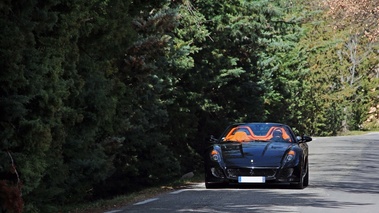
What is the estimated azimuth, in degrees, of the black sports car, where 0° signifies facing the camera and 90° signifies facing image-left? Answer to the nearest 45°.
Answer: approximately 0°
